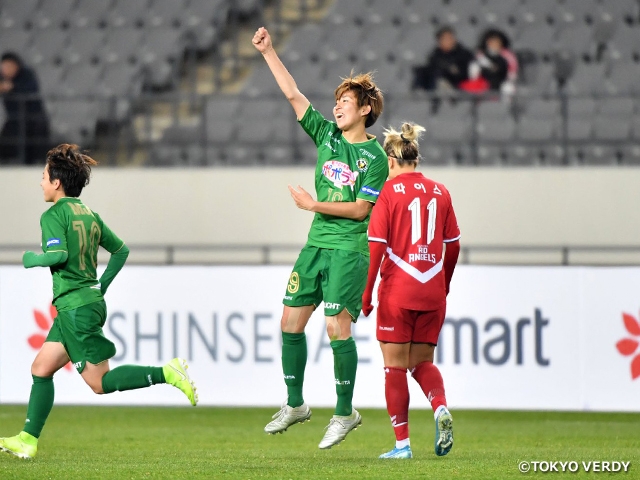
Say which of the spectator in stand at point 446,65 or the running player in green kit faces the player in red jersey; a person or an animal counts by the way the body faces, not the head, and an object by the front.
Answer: the spectator in stand

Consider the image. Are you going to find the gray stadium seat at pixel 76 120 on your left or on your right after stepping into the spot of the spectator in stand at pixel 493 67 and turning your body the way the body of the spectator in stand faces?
on your right

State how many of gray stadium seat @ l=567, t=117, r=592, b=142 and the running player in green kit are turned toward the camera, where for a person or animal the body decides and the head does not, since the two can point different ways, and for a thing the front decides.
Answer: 1

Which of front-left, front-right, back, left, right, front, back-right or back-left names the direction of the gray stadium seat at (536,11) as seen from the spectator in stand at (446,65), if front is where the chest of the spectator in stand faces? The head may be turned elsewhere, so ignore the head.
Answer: back-left

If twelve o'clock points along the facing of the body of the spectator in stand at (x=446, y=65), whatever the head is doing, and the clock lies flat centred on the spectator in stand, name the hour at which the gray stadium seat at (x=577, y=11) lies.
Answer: The gray stadium seat is roughly at 8 o'clock from the spectator in stand.

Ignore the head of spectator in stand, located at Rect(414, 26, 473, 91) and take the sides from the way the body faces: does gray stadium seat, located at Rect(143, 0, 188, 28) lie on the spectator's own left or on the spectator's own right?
on the spectator's own right

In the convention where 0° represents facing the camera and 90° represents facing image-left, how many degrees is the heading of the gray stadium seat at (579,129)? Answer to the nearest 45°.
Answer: approximately 0°

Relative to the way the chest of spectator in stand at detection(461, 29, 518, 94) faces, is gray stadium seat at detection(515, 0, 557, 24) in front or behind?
behind

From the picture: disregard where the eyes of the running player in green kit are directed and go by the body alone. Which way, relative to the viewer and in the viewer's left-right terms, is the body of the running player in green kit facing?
facing away from the viewer and to the left of the viewer
